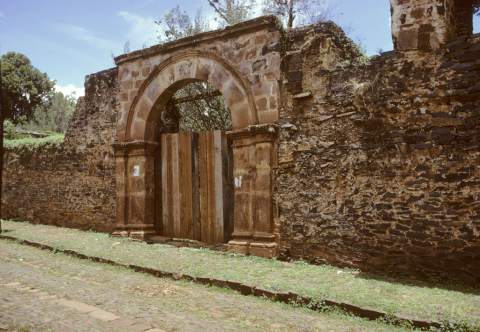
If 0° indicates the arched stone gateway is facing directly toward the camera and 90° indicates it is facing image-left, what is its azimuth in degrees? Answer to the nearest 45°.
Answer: approximately 45°

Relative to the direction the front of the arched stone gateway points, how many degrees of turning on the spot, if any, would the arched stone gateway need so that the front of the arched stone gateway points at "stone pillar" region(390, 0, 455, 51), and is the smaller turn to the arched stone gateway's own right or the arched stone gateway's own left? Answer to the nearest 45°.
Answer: approximately 90° to the arched stone gateway's own left

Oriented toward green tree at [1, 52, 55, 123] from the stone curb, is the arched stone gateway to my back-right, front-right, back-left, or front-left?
front-right

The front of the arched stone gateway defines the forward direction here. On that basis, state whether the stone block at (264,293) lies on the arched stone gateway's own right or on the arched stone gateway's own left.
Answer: on the arched stone gateway's own left

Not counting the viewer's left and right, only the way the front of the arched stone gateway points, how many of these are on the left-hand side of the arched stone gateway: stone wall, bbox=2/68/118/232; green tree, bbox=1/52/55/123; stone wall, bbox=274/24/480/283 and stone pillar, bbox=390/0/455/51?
2

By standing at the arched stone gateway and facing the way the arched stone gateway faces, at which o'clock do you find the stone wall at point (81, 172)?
The stone wall is roughly at 3 o'clock from the arched stone gateway.

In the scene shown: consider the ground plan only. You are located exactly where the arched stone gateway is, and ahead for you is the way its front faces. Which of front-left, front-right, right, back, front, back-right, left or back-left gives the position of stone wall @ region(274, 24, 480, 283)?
left

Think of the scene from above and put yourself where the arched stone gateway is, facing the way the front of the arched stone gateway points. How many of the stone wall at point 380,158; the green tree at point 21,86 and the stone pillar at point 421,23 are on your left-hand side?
2

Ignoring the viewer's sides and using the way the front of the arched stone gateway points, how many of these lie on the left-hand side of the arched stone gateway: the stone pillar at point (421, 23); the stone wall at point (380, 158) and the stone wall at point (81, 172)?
2

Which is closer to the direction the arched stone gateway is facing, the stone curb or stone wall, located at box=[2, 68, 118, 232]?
the stone curb
